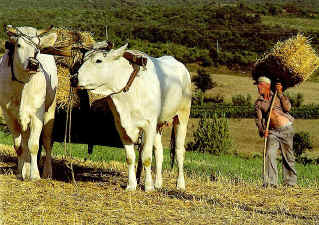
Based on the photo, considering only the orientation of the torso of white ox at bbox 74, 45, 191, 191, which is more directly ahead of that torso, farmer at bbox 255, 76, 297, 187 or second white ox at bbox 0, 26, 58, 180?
the second white ox

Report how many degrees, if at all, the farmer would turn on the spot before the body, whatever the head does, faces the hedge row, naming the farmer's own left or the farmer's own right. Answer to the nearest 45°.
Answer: approximately 135° to the farmer's own right

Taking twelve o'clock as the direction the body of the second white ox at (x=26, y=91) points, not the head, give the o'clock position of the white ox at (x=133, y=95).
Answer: The white ox is roughly at 10 o'clock from the second white ox.

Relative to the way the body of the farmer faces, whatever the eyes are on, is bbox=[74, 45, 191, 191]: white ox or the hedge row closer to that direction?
the white ox

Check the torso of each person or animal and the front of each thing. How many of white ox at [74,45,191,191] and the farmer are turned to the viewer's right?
0

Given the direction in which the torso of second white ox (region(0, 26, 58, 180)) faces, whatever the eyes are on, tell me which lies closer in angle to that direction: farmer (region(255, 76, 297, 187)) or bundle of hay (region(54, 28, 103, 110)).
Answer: the farmer

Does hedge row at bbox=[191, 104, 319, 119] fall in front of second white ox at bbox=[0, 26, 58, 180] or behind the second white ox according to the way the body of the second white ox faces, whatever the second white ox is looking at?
behind

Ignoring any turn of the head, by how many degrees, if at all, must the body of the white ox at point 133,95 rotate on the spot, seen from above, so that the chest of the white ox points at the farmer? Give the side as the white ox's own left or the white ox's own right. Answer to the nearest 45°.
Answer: approximately 180°

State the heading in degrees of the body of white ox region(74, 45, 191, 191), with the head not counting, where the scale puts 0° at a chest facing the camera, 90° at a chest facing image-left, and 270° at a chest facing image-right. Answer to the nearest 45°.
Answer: approximately 45°

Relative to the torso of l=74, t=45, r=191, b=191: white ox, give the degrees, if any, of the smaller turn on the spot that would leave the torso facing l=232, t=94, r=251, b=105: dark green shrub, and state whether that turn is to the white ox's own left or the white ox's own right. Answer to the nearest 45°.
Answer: approximately 135° to the white ox's own right

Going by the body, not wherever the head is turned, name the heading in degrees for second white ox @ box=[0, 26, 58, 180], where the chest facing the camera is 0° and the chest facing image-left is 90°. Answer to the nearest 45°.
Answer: approximately 0°
